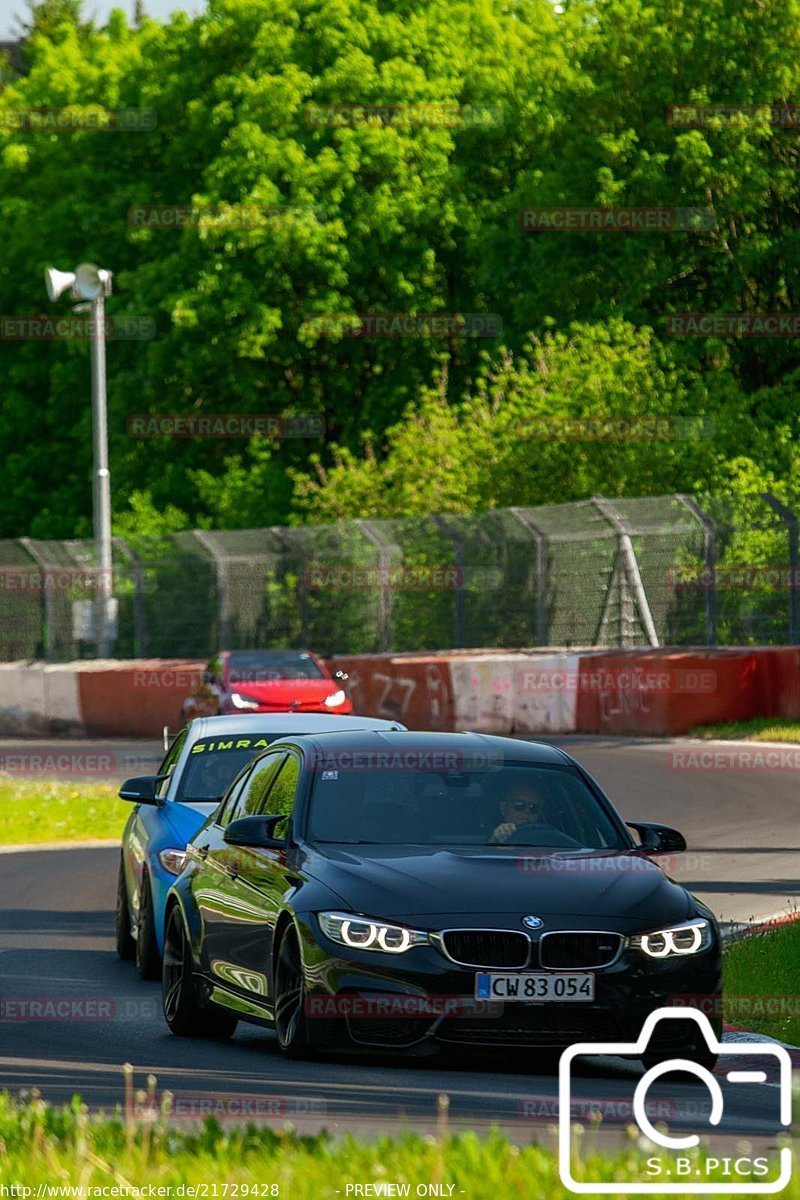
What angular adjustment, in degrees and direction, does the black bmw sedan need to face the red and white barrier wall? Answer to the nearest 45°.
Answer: approximately 135° to its left

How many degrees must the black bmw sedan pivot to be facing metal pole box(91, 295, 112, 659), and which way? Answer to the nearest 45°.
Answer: approximately 135° to its left

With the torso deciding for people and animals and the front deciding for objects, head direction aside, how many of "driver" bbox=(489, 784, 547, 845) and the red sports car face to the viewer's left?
0

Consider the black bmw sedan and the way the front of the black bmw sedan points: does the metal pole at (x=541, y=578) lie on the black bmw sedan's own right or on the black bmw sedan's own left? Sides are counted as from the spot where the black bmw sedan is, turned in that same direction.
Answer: on the black bmw sedan's own left

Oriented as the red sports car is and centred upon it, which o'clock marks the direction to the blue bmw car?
The blue bmw car is roughly at 12 o'clock from the red sports car.

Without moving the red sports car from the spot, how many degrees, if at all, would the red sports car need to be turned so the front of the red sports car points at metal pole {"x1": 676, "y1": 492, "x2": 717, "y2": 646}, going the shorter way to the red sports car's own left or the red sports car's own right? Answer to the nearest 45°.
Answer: approximately 90° to the red sports car's own left

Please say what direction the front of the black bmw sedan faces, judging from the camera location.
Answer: facing the viewer and to the right of the viewer

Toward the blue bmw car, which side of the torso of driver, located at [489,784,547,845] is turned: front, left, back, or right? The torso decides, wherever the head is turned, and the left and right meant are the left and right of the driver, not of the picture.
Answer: back

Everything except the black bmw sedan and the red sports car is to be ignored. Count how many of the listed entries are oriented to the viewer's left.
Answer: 0

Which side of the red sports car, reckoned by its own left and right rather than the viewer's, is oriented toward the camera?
front

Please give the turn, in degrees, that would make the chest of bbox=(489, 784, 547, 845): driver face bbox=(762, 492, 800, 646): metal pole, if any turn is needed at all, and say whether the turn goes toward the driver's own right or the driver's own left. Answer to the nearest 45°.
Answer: approximately 135° to the driver's own left

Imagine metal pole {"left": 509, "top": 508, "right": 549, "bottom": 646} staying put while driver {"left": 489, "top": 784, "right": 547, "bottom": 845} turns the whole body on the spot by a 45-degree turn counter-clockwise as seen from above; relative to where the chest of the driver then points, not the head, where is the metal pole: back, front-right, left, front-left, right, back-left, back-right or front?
left

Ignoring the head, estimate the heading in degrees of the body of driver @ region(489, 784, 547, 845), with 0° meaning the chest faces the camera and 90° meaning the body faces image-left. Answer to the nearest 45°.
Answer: approximately 315°

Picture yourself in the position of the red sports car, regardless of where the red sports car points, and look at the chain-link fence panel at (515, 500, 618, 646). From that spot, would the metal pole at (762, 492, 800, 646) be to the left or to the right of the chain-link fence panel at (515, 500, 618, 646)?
right
